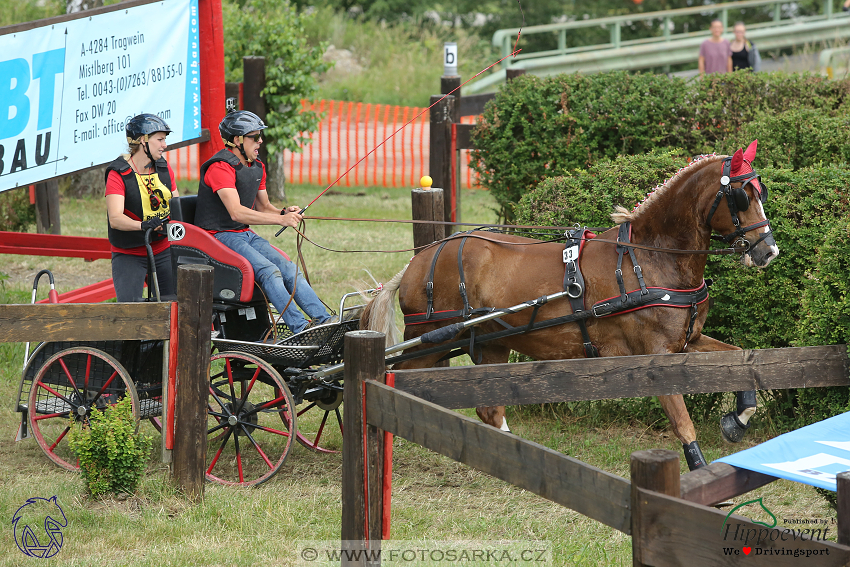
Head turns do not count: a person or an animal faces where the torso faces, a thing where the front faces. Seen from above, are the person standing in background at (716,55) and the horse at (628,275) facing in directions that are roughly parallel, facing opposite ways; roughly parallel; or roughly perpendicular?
roughly perpendicular

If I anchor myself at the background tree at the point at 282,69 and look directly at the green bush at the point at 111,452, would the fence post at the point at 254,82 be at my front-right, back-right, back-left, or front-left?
front-right

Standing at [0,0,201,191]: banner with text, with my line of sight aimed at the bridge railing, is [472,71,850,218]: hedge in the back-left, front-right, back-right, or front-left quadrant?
front-right

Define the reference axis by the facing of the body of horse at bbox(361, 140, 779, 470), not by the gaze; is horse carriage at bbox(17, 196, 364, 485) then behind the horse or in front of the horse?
behind

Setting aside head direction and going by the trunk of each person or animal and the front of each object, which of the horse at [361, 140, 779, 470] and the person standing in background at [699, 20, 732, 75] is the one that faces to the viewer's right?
the horse

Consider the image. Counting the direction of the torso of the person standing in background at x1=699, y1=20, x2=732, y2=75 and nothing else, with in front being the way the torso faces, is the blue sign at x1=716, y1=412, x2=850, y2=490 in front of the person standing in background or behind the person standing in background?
in front

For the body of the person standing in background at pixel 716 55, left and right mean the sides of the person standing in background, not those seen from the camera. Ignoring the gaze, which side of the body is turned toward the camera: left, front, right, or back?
front

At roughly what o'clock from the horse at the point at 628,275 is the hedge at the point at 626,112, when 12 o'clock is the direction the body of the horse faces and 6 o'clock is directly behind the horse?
The hedge is roughly at 9 o'clock from the horse.

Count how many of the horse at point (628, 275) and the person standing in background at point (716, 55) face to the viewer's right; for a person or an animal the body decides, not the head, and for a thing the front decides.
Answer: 1

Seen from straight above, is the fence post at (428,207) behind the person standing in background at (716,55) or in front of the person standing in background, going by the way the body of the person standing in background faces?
in front

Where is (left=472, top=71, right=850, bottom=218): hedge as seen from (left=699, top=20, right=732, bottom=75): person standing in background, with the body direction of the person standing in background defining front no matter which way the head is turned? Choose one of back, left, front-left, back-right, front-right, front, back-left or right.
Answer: front

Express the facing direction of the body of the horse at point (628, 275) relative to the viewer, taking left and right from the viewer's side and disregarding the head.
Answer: facing to the right of the viewer
